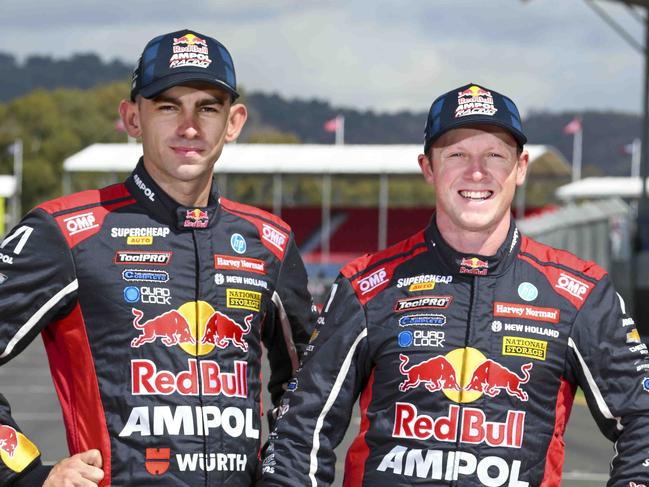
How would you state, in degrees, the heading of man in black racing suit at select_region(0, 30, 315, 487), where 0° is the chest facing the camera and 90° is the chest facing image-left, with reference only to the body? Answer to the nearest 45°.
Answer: approximately 315°

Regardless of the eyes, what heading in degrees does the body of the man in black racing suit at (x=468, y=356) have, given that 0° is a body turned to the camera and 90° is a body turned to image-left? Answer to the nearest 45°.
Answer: approximately 0°

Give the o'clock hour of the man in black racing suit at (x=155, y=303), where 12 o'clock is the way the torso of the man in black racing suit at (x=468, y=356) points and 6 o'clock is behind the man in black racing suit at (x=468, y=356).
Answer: the man in black racing suit at (x=155, y=303) is roughly at 3 o'clock from the man in black racing suit at (x=468, y=356).

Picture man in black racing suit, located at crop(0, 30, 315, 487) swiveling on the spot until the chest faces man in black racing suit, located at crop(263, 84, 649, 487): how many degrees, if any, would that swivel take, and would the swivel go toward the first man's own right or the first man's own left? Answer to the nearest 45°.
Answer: approximately 45° to the first man's own left
